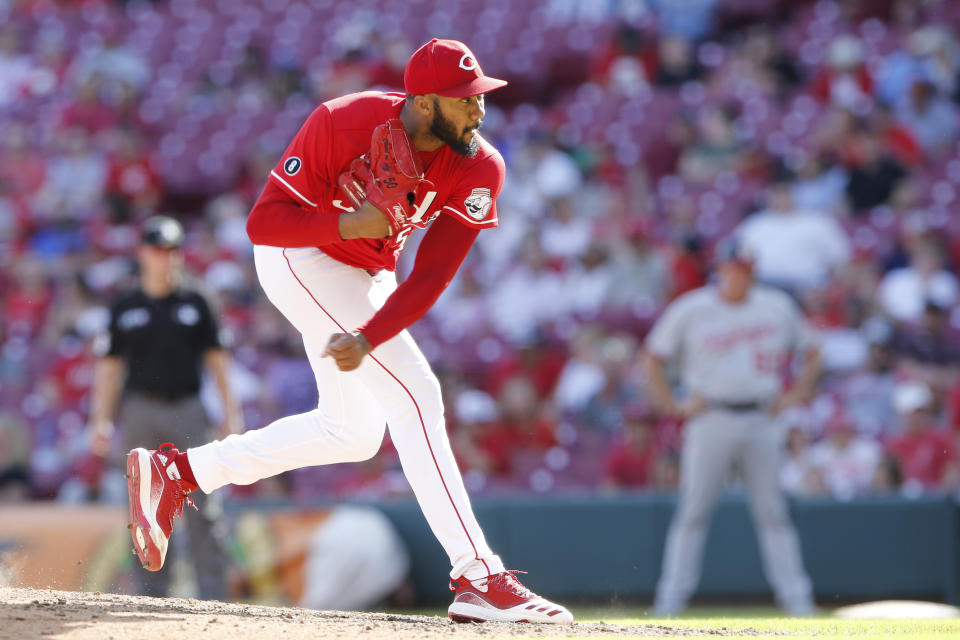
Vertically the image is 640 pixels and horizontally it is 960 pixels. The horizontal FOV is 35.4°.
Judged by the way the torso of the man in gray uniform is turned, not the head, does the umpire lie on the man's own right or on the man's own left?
on the man's own right

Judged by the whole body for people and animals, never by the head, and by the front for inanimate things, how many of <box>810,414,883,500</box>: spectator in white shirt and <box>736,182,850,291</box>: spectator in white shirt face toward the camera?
2

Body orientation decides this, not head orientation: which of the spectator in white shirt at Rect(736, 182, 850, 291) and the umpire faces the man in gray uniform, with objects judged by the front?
the spectator in white shirt

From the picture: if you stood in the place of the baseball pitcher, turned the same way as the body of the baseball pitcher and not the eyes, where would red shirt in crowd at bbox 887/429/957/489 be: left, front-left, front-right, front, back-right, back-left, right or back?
left

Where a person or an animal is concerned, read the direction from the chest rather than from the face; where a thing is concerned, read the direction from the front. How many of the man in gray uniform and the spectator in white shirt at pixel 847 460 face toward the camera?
2

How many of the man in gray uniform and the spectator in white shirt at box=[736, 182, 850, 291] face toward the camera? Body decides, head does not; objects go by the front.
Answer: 2

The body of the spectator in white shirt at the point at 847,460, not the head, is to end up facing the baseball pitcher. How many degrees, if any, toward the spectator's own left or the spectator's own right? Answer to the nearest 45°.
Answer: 0° — they already face them

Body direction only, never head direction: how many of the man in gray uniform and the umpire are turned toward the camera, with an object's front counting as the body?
2

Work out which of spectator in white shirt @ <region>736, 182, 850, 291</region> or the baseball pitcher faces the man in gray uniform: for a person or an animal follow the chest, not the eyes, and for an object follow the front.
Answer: the spectator in white shirt
